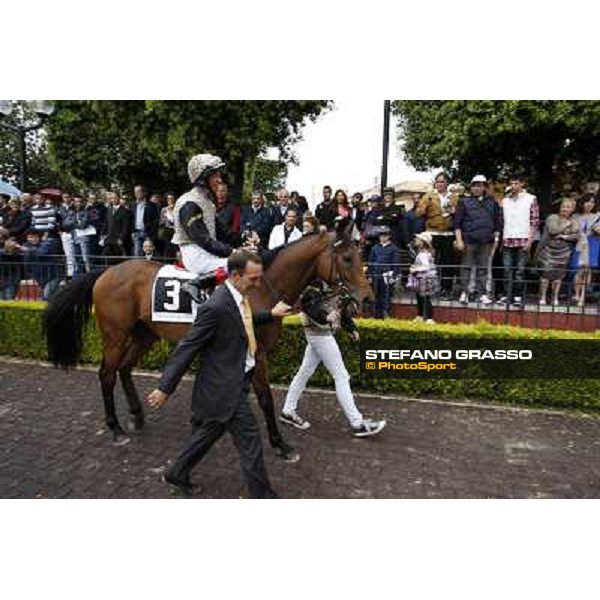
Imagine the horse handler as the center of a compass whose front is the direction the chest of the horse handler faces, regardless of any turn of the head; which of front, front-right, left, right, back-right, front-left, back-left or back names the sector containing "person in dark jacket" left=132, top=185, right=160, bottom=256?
back-left

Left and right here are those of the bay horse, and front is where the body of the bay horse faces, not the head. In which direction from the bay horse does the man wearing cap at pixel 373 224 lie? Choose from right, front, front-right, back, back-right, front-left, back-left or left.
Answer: front-left

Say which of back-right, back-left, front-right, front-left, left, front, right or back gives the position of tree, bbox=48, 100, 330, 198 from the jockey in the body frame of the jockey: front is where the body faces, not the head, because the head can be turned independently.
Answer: left

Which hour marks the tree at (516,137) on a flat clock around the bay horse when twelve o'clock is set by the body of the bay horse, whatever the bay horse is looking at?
The tree is roughly at 11 o'clock from the bay horse.

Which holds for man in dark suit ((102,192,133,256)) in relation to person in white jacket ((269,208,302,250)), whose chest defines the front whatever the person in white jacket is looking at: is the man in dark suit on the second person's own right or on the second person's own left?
on the second person's own right

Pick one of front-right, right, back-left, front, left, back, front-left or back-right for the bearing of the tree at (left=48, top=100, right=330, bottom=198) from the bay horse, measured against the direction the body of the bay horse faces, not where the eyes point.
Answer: left

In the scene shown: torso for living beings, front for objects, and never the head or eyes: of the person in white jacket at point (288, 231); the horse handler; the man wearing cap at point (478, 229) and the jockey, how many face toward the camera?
2

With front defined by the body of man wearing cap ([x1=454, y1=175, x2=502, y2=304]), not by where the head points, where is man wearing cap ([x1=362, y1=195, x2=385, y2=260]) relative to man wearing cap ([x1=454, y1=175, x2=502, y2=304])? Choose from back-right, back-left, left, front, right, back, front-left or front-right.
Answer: right

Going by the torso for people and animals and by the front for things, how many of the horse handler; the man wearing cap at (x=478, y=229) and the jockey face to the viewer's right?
2

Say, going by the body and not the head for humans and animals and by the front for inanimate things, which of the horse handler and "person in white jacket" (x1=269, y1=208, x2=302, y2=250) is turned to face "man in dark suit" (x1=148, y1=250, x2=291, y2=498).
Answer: the person in white jacket

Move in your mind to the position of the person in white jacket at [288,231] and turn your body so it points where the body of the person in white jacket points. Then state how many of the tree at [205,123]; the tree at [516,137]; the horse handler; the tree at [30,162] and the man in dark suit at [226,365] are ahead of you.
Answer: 2

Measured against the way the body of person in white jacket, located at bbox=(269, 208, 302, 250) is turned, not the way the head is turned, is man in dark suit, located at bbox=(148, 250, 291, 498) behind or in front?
in front

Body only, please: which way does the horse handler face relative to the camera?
to the viewer's right

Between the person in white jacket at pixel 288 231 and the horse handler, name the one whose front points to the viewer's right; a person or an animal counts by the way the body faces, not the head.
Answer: the horse handler

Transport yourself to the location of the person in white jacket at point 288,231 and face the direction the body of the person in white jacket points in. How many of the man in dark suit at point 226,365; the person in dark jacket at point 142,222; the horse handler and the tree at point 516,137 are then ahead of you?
2

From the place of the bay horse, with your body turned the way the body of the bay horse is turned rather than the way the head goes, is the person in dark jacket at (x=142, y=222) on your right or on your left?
on your left

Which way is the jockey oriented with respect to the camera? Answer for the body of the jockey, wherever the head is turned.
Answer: to the viewer's right
